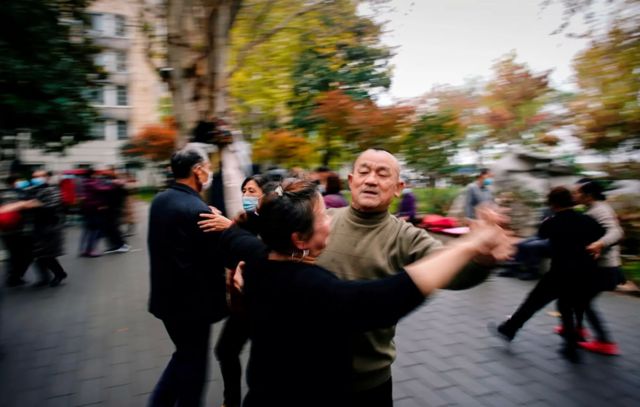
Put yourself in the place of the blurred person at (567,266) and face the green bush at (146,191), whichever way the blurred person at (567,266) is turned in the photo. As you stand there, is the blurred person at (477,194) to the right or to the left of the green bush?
right

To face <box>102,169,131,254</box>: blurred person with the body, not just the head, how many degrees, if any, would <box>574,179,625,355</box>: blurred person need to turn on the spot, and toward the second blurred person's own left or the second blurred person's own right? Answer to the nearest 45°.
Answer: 0° — they already face them

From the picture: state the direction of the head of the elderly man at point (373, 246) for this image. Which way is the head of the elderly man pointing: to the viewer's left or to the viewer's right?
to the viewer's left

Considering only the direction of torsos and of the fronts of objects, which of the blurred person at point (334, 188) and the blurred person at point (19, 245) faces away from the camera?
the blurred person at point (334, 188)

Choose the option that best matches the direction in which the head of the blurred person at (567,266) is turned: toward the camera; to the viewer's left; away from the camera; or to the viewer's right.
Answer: away from the camera

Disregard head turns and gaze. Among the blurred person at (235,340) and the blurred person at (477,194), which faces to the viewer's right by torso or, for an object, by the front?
the blurred person at (477,194)

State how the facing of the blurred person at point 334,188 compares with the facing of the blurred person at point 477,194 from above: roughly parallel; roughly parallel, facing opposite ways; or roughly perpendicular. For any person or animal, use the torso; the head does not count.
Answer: roughly perpendicular

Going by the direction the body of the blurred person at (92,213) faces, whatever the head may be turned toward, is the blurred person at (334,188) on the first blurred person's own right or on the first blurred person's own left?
on the first blurred person's own right

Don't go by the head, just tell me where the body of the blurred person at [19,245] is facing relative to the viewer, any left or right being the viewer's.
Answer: facing to the right of the viewer

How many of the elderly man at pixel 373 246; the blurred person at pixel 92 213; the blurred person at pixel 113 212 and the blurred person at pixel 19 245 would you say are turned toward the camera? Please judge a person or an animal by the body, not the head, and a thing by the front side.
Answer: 1

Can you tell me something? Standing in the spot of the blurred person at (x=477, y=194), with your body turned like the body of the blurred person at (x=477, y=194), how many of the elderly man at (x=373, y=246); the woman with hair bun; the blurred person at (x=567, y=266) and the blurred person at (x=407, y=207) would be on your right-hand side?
3
